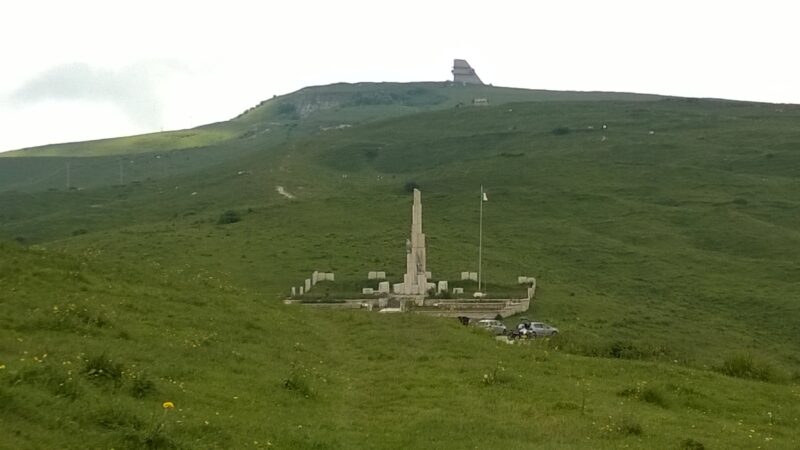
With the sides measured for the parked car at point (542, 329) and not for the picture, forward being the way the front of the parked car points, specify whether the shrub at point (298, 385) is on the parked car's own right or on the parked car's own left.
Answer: on the parked car's own right

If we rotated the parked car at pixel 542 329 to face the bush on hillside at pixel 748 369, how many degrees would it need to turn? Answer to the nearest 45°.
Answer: approximately 90° to its right

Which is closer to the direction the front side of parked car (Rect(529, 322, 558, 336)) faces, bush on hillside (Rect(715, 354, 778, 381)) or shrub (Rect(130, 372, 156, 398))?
the bush on hillside

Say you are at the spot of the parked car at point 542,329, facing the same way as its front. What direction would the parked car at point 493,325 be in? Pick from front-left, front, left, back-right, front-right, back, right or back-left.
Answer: back

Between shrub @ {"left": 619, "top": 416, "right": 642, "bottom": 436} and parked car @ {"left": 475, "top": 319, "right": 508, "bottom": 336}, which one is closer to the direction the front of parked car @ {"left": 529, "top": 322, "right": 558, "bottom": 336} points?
the shrub

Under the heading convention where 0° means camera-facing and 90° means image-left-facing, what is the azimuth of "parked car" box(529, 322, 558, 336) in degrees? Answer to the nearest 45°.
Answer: approximately 270°

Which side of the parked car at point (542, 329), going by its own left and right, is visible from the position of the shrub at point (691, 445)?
right

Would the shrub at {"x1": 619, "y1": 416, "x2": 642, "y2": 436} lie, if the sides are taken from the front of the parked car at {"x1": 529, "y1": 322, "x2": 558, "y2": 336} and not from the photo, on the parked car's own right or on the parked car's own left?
on the parked car's own right

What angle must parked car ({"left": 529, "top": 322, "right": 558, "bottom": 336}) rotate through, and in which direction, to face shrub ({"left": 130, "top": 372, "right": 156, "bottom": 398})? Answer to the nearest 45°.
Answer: approximately 90° to its right
